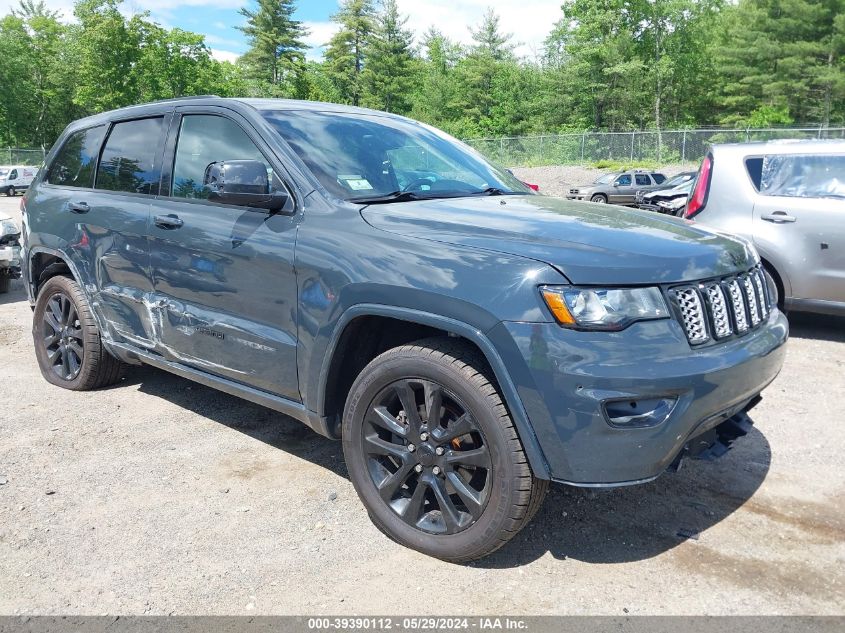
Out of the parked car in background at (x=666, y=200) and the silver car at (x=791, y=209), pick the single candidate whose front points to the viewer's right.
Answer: the silver car

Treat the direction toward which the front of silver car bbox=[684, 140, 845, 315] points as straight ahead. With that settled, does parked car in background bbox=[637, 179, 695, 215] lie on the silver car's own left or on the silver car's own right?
on the silver car's own left

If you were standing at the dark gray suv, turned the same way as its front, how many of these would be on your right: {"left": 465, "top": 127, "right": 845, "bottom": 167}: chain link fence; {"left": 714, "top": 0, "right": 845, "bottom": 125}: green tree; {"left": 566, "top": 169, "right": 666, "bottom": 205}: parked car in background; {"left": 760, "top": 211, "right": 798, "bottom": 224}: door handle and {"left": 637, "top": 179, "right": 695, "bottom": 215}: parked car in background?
0

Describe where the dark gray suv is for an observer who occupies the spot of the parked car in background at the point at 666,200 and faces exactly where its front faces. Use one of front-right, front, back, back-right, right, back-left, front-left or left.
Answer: front-left

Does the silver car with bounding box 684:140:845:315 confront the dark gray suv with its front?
no

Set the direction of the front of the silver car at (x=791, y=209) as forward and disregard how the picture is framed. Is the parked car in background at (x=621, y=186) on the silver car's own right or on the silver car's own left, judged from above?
on the silver car's own left

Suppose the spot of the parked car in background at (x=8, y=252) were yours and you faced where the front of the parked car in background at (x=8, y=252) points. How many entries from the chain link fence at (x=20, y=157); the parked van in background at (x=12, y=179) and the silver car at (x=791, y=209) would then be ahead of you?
1

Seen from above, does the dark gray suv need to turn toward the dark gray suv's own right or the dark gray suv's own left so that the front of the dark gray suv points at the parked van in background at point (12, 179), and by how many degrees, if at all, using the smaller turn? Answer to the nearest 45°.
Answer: approximately 180°

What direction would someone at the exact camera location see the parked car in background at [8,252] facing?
facing the viewer and to the right of the viewer

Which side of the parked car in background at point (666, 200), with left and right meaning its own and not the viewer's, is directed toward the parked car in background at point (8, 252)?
front

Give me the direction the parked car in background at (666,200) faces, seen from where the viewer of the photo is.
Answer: facing the viewer and to the left of the viewer

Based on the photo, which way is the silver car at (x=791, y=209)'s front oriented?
to the viewer's right

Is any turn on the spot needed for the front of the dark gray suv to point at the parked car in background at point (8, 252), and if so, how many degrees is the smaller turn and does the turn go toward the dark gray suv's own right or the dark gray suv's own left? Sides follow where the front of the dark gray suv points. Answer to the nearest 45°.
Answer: approximately 180°

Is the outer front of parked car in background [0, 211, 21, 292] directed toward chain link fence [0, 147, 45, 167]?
no

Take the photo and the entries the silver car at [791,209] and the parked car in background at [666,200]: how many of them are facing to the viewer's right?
1

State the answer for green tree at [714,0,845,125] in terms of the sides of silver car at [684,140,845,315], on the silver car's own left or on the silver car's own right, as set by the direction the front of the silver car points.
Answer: on the silver car's own left

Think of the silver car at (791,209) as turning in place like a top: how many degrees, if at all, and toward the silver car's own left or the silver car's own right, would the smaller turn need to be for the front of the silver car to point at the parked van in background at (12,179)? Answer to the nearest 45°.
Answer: approximately 135° to the silver car's own left

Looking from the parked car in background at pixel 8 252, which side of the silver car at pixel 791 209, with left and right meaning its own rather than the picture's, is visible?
back

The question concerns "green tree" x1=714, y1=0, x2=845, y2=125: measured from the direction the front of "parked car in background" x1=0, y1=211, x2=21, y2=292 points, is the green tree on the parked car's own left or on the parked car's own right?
on the parked car's own left
